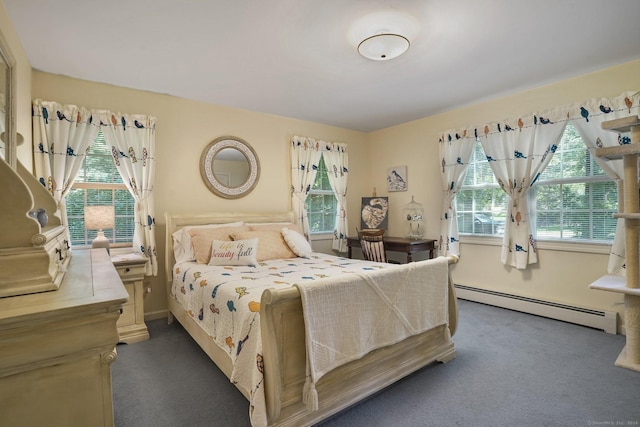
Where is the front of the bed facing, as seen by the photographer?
facing the viewer and to the right of the viewer

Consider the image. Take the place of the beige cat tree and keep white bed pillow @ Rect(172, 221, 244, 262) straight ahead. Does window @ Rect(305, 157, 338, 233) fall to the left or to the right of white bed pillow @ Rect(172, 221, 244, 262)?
right

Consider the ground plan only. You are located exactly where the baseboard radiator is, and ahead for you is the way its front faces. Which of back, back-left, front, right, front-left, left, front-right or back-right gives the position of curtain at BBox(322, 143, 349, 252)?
front-right

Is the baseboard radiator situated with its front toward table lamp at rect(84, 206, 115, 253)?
yes

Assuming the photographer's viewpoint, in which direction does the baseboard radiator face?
facing the viewer and to the left of the viewer

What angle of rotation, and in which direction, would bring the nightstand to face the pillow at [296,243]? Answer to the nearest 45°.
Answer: approximately 45° to its left

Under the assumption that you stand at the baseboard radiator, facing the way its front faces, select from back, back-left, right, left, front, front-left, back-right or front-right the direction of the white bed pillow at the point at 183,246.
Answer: front

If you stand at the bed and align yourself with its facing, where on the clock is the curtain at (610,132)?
The curtain is roughly at 10 o'clock from the bed.

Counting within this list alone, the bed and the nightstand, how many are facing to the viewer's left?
0

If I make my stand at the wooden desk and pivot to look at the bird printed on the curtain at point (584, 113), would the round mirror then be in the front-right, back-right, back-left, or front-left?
back-right

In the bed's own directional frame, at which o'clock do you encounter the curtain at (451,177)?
The curtain is roughly at 9 o'clock from the bed.

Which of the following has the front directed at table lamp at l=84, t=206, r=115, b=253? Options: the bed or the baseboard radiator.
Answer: the baseboard radiator

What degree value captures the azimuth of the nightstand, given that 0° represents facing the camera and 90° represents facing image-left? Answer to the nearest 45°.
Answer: approximately 315°

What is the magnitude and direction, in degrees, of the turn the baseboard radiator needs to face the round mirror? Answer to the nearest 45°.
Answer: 0° — it already faces it
